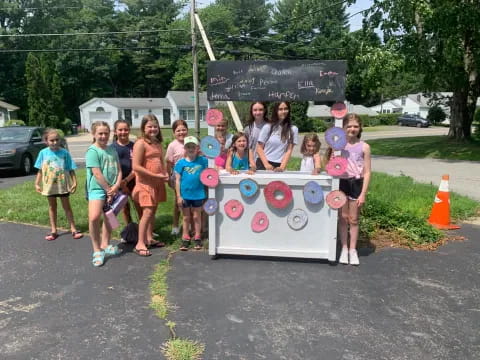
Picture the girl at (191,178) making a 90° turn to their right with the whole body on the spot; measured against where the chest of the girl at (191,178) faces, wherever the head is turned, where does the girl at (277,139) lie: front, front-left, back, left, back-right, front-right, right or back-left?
back

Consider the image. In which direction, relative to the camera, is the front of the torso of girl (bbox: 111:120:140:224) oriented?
toward the camera

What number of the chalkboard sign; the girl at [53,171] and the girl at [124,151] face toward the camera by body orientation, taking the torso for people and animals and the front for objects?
3

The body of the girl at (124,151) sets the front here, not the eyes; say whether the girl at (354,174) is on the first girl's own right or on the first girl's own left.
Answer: on the first girl's own left

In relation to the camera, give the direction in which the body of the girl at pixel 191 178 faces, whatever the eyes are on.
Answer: toward the camera

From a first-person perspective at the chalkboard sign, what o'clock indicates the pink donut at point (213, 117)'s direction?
The pink donut is roughly at 3 o'clock from the chalkboard sign.

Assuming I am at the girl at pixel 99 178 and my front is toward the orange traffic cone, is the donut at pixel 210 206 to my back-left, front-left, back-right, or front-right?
front-right

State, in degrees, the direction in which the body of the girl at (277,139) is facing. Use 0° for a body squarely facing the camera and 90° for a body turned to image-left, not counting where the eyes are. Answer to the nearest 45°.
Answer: approximately 0°

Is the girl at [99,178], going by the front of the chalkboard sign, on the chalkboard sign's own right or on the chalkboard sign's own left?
on the chalkboard sign's own right

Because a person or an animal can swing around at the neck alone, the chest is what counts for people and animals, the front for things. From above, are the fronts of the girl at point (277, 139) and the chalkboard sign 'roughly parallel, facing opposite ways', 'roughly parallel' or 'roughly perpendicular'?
roughly parallel

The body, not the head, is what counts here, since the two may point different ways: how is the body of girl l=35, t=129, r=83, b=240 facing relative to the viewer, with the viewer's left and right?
facing the viewer
